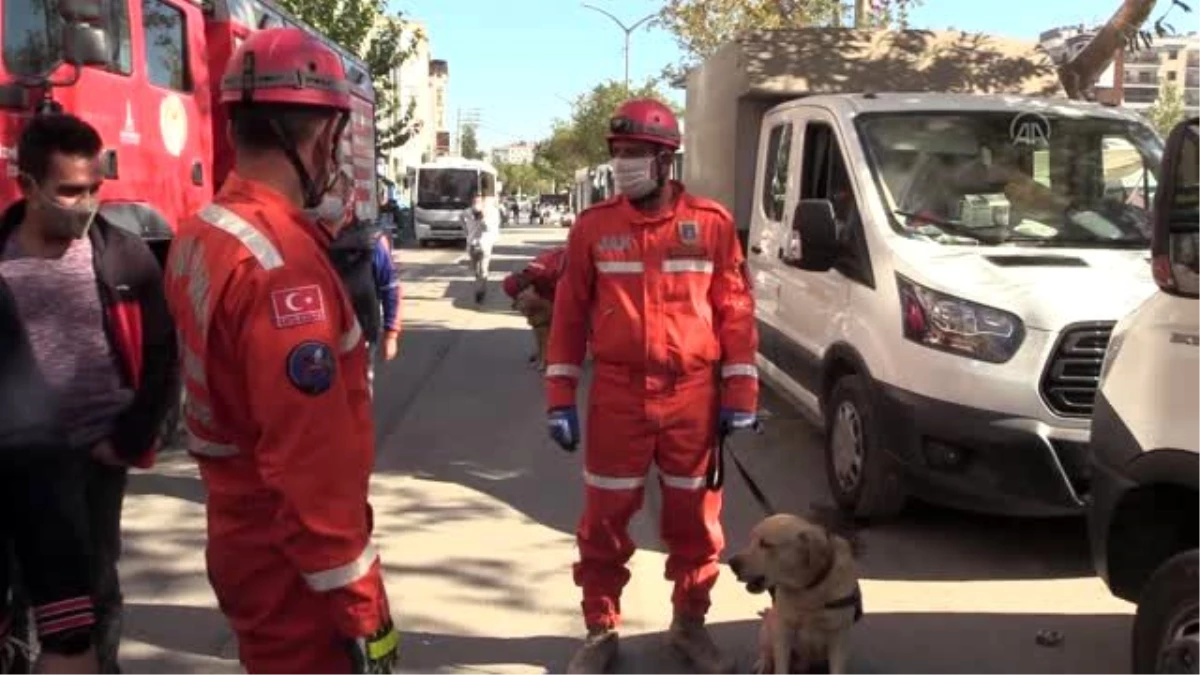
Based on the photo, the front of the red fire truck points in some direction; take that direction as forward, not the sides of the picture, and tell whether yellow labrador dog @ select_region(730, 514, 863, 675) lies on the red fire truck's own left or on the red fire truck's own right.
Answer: on the red fire truck's own left

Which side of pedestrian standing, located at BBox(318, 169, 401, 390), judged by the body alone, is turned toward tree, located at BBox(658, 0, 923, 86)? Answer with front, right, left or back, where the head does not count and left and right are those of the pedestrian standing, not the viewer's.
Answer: back

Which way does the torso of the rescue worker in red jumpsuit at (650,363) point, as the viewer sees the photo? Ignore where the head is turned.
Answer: toward the camera

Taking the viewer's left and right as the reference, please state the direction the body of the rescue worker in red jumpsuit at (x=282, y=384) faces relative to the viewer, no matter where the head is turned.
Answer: facing away from the viewer and to the right of the viewer

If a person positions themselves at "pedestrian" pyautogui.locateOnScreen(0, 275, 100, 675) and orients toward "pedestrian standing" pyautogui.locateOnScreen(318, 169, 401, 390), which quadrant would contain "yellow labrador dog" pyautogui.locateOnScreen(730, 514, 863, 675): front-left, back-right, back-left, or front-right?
front-right

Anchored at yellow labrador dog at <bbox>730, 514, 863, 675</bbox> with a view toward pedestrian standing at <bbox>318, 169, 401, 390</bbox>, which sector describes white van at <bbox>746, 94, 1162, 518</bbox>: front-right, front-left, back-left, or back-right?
front-right

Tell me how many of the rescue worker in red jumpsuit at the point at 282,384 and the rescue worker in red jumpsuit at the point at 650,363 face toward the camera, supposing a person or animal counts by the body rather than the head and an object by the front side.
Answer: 1

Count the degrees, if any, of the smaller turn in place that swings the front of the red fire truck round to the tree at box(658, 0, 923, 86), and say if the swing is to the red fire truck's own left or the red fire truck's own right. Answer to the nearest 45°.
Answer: approximately 180°

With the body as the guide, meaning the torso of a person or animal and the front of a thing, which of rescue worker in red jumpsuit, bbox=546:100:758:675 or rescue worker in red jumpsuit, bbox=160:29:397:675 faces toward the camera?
rescue worker in red jumpsuit, bbox=546:100:758:675

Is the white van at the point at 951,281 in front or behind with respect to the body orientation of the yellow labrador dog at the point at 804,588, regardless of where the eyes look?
behind

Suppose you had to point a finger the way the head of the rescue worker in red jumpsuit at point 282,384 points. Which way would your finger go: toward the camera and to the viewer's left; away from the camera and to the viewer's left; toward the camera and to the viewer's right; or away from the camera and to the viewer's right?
away from the camera and to the viewer's right

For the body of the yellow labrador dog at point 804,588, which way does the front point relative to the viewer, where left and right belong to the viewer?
facing the viewer and to the left of the viewer

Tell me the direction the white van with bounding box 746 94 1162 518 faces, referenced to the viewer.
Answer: facing the viewer and to the right of the viewer

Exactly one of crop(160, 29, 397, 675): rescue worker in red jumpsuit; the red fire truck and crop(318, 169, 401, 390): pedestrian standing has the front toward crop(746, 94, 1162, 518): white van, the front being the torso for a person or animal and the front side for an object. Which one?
the rescue worker in red jumpsuit
